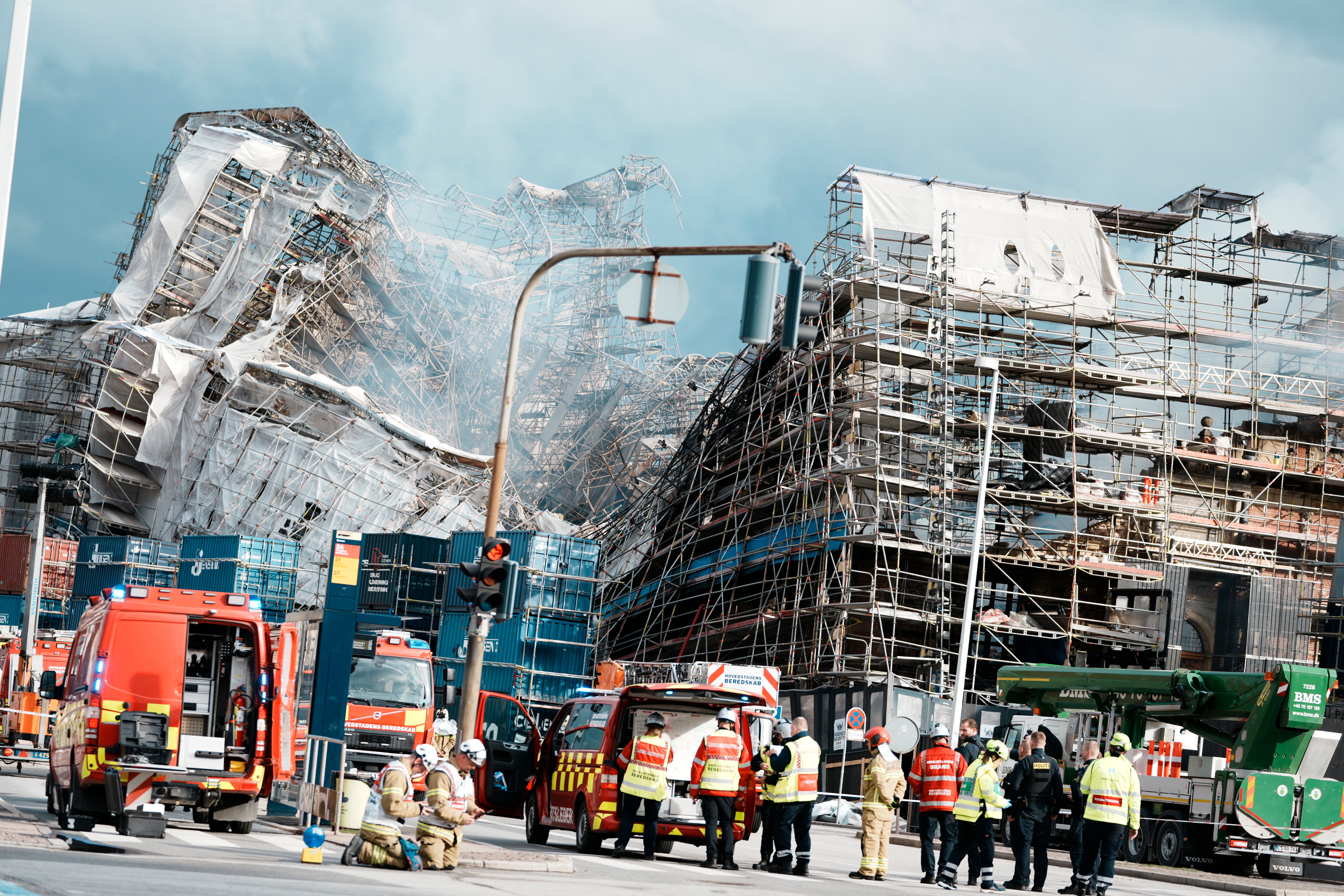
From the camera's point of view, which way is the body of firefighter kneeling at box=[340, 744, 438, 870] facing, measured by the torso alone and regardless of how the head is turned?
to the viewer's right

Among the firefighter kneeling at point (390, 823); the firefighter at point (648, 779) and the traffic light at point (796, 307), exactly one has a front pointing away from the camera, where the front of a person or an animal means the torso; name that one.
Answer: the firefighter

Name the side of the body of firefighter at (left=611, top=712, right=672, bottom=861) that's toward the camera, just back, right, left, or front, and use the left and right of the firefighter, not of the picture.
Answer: back

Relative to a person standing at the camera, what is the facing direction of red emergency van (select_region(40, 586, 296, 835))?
facing away from the viewer

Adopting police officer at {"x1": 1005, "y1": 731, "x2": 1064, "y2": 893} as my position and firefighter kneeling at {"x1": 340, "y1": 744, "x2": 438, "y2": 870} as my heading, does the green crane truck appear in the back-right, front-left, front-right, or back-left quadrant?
back-right

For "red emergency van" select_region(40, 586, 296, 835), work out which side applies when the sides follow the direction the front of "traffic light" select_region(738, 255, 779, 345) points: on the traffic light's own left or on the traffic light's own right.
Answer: on the traffic light's own left

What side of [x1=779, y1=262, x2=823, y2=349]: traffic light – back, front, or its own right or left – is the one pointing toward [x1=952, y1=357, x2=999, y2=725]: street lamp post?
left

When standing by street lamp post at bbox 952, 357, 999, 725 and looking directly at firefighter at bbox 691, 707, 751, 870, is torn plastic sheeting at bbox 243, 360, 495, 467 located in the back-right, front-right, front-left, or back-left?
back-right

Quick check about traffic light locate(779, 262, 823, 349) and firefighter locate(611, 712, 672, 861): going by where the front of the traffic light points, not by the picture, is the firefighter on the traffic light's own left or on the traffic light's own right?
on the traffic light's own left

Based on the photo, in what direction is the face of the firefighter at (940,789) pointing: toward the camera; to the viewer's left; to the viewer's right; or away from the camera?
away from the camera

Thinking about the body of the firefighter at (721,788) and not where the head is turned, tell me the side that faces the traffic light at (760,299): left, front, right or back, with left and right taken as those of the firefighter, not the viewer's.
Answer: back

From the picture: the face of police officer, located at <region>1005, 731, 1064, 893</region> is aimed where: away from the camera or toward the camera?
away from the camera
